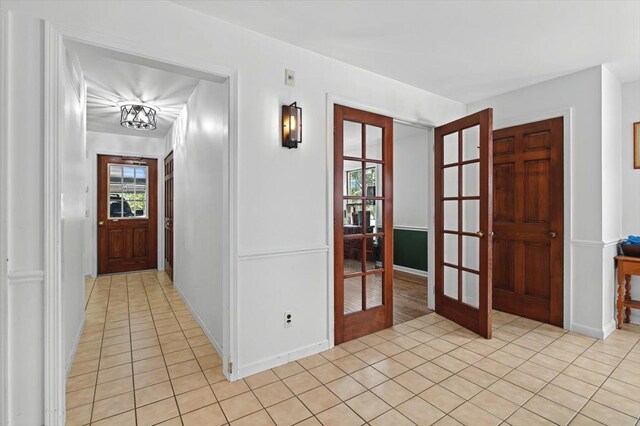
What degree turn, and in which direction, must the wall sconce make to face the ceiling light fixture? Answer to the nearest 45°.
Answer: approximately 180°

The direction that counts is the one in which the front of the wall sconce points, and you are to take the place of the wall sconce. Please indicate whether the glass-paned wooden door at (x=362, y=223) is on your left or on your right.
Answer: on your left

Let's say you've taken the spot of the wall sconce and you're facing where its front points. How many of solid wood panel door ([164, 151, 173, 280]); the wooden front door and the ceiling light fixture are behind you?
3

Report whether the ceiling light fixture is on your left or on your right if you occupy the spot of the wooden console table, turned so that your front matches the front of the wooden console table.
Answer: on your right

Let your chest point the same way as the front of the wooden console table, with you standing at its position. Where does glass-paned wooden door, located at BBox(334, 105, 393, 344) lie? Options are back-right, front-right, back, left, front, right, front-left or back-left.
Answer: front-right

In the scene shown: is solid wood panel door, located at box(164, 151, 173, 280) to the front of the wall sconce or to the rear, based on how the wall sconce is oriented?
to the rear

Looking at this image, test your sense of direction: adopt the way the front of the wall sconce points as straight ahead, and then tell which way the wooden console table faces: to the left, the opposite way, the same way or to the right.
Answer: to the right

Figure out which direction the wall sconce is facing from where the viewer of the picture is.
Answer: facing the viewer and to the right of the viewer

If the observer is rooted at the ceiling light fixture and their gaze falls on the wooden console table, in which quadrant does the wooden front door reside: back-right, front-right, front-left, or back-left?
back-left
